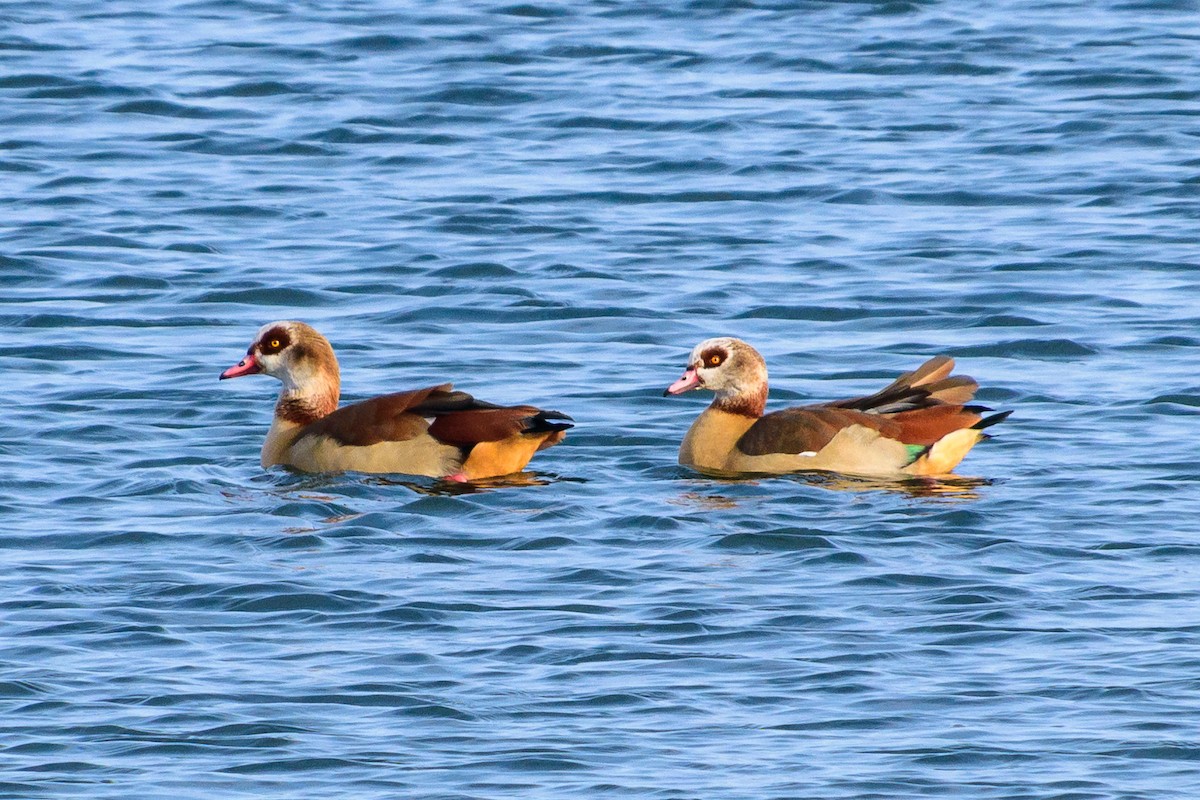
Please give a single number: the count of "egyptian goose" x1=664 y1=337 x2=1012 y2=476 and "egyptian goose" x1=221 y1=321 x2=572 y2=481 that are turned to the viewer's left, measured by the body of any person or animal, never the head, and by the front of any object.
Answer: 2

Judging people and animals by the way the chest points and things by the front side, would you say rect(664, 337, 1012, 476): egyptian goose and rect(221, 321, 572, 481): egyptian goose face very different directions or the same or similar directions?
same or similar directions

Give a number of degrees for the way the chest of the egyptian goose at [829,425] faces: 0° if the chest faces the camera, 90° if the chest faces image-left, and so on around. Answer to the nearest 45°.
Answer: approximately 90°

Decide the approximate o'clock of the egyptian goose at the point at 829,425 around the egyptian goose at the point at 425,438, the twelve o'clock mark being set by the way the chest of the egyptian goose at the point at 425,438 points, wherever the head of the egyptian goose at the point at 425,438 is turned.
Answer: the egyptian goose at the point at 829,425 is roughly at 6 o'clock from the egyptian goose at the point at 425,438.

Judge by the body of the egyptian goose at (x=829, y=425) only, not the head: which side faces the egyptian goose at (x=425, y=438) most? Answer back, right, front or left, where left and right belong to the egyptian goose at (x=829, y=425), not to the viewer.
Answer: front

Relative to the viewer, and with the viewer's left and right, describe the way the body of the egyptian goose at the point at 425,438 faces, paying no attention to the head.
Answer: facing to the left of the viewer
